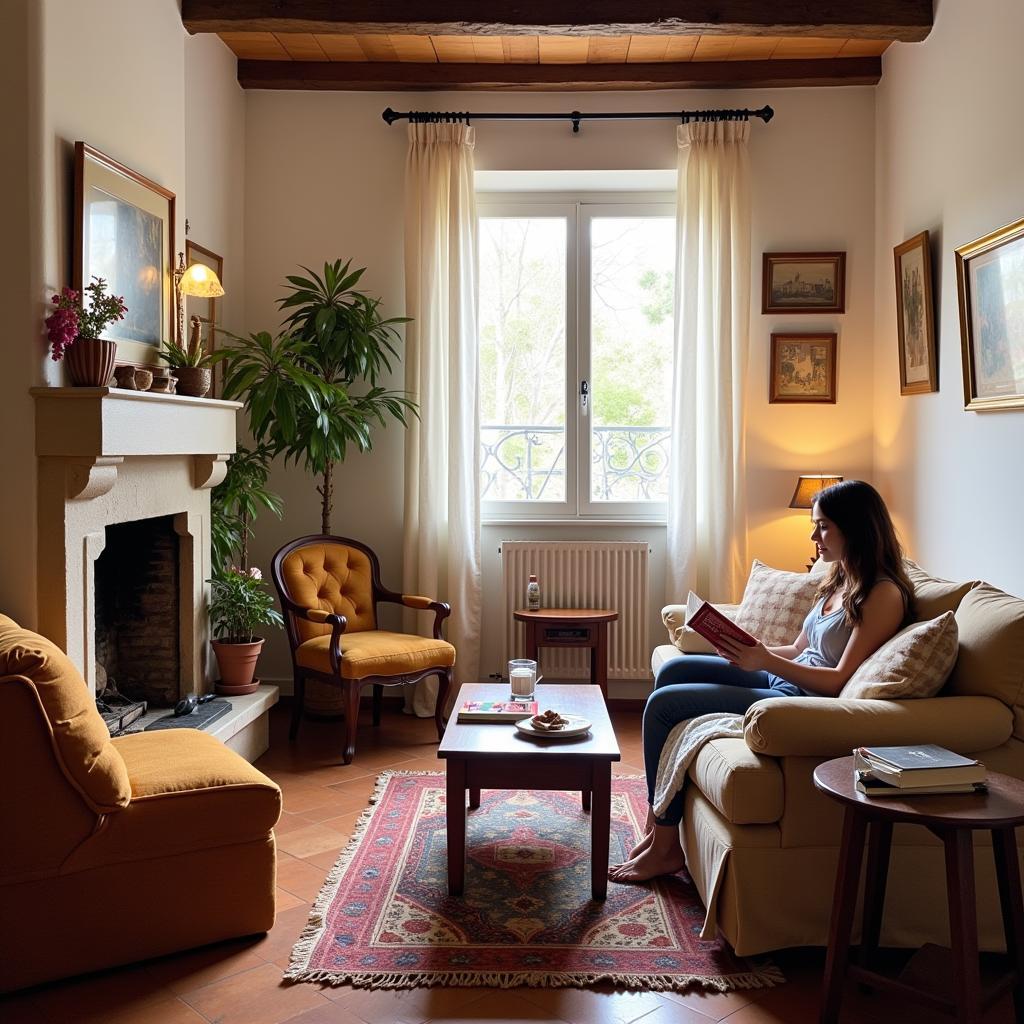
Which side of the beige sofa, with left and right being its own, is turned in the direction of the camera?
left

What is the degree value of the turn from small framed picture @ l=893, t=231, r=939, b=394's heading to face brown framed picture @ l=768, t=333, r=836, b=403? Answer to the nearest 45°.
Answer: approximately 90° to its right

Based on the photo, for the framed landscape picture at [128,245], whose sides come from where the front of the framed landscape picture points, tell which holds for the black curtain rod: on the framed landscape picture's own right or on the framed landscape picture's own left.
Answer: on the framed landscape picture's own left

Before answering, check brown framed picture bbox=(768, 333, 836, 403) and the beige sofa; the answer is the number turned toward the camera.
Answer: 1

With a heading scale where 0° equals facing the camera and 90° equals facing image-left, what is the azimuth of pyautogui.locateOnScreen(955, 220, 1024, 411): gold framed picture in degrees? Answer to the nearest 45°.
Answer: approximately 45°

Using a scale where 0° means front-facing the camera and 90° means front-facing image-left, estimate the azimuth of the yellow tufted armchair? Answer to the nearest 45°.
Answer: approximately 315°

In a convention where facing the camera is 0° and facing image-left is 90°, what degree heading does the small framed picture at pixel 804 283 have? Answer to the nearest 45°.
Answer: approximately 0°

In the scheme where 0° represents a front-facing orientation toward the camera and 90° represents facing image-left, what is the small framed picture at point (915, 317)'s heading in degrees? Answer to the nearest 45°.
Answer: approximately 45°

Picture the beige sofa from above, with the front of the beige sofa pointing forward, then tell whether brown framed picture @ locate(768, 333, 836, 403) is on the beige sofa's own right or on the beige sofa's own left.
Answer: on the beige sofa's own right

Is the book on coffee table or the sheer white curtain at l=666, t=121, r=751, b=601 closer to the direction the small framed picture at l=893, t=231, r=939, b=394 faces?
the book on coffee table
